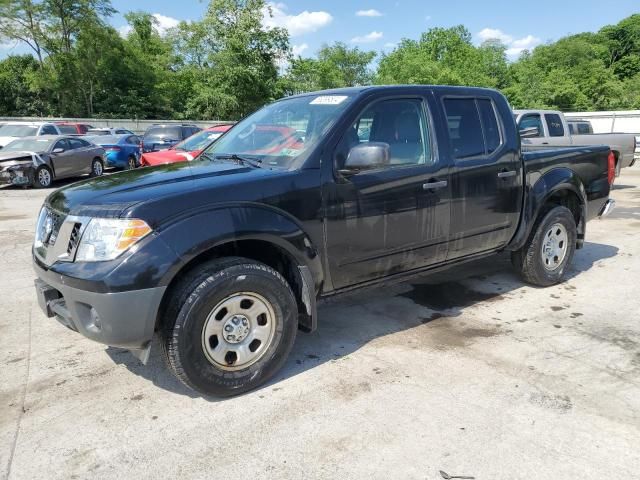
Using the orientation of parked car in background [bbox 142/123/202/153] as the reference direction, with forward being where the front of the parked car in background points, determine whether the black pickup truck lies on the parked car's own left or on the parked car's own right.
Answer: on the parked car's own left

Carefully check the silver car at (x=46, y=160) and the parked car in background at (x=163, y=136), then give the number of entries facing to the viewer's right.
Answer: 0

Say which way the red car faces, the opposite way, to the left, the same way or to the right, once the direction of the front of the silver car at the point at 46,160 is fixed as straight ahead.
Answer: the same way

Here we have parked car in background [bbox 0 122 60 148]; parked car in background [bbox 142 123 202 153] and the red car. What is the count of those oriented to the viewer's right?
0

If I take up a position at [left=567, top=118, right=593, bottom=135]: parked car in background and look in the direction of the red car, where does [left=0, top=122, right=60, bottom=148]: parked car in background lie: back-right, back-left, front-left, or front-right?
front-right

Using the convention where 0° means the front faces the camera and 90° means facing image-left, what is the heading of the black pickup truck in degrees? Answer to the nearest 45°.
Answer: approximately 45°

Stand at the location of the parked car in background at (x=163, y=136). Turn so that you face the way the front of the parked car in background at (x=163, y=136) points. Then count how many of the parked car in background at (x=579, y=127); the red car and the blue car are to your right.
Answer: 1

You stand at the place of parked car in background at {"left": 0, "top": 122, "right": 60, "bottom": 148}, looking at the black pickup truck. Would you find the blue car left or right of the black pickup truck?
left

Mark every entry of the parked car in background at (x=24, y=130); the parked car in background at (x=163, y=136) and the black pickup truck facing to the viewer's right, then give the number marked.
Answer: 0

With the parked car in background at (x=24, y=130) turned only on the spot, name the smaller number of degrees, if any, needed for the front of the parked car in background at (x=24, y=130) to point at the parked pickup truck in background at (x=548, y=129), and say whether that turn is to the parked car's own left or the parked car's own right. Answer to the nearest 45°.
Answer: approximately 90° to the parked car's own left

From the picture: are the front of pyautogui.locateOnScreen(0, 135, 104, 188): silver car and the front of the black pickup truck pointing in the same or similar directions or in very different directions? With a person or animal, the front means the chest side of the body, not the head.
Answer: same or similar directions

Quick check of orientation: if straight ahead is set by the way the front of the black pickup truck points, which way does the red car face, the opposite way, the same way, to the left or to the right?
the same way

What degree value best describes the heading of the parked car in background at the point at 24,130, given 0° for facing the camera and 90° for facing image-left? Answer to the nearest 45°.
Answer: approximately 45°

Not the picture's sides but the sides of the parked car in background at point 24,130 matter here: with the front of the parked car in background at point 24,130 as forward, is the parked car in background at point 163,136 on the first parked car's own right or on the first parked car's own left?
on the first parked car's own left

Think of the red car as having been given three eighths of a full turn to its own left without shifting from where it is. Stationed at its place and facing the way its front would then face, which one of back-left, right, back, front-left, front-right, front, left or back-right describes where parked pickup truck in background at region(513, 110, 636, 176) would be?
front

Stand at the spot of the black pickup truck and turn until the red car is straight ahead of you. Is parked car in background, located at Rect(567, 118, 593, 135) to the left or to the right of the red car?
right
